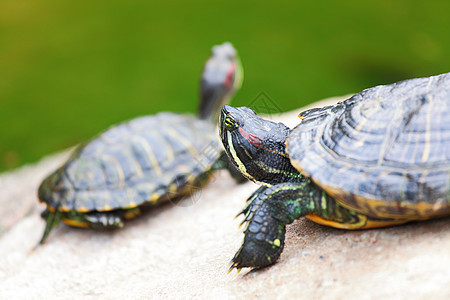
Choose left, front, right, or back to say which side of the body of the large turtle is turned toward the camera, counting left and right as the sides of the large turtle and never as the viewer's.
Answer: left
